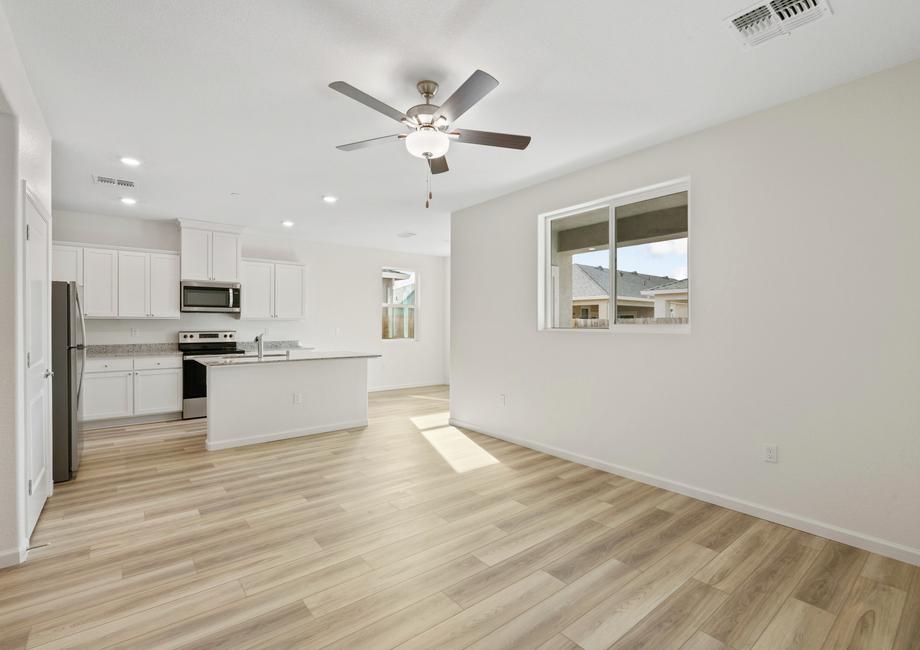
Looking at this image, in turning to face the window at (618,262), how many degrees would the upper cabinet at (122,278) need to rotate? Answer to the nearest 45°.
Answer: approximately 45° to its left

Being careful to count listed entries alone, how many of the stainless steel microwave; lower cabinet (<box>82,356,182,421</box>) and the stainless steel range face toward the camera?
3

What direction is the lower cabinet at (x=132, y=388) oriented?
toward the camera

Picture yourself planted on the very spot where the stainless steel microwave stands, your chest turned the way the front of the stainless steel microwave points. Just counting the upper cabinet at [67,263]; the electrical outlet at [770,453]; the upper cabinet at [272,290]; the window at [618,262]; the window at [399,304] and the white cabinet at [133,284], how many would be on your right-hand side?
2

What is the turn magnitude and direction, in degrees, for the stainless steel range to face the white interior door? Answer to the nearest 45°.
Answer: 0° — it already faces it

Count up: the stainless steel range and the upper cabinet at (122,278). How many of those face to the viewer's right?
0

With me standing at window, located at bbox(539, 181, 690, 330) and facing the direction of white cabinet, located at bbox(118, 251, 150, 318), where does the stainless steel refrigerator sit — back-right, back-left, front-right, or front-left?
front-left

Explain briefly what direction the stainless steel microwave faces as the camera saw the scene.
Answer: facing the viewer

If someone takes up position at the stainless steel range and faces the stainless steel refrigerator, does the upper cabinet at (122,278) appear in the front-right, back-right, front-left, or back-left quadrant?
front-right
